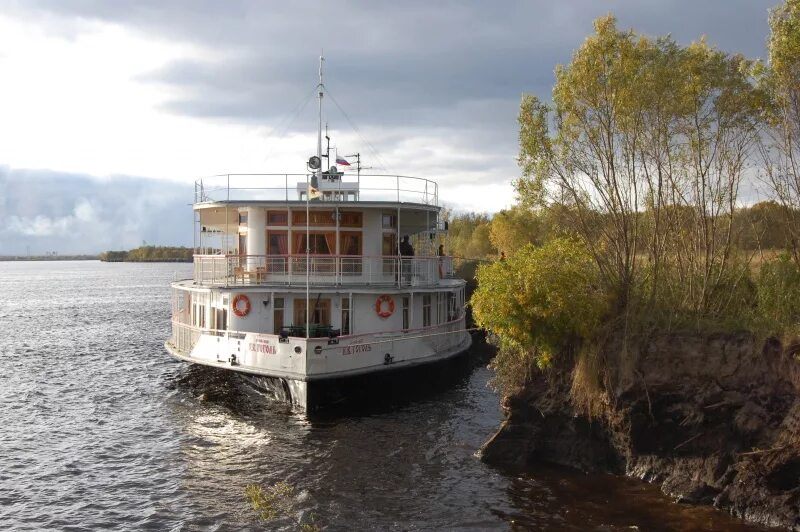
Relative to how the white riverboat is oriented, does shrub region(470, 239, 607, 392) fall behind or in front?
in front

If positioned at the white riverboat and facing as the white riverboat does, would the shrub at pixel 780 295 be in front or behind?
in front

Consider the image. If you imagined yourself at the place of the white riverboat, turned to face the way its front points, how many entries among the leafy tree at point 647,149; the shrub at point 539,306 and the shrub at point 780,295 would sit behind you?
0
